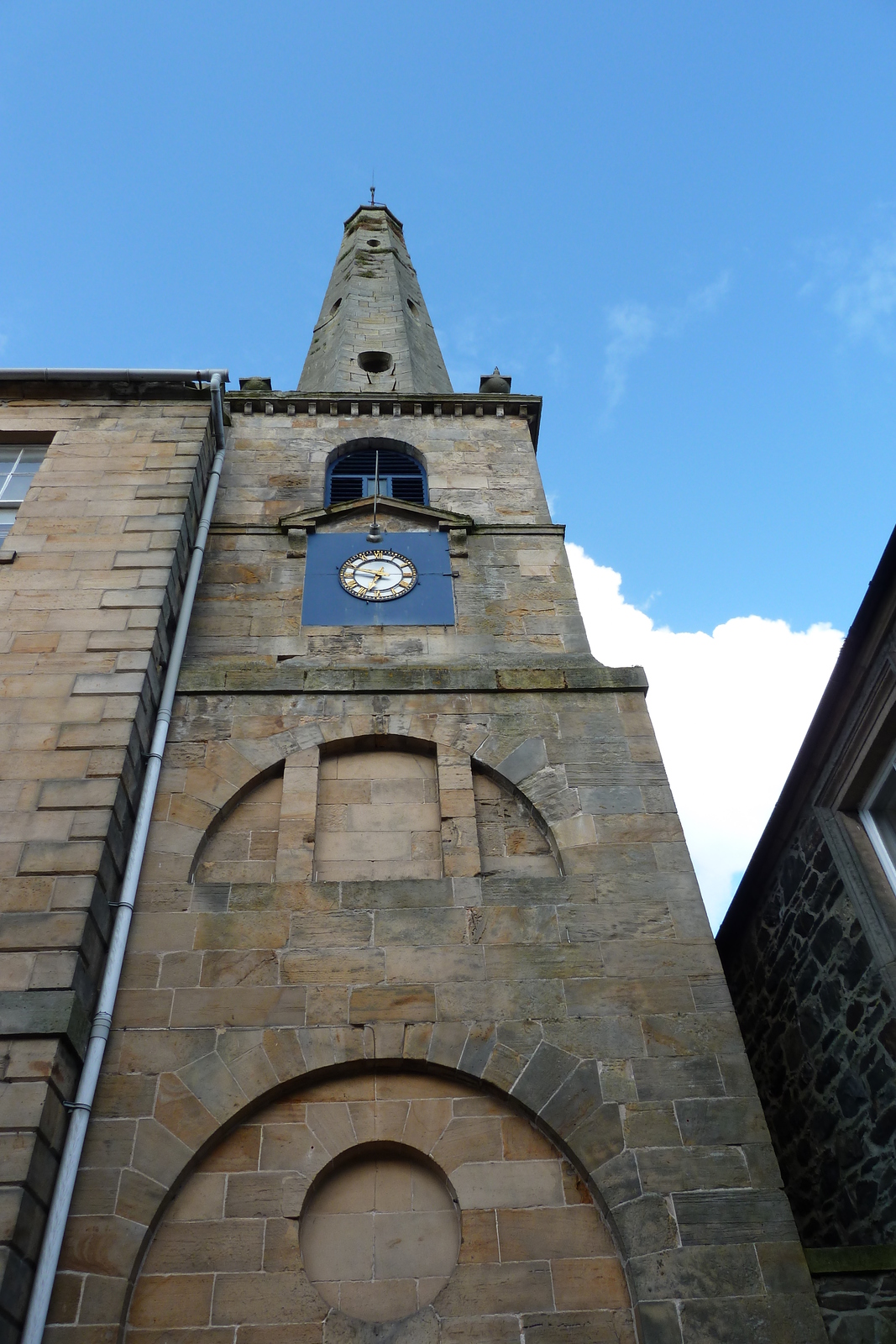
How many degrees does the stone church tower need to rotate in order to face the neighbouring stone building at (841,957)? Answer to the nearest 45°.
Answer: approximately 90° to its left

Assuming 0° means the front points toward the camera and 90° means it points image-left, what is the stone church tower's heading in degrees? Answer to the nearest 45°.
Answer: approximately 0°
